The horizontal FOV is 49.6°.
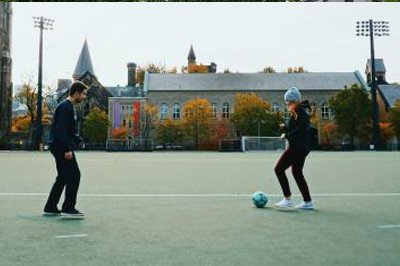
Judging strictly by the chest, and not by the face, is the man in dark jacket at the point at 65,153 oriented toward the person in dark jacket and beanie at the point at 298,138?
yes

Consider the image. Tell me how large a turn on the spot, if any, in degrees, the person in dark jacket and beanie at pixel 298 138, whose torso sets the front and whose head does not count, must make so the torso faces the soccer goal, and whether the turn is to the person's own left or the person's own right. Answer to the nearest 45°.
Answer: approximately 90° to the person's own right

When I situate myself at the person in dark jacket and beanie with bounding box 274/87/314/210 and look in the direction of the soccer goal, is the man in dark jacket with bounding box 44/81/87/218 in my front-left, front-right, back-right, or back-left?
back-left

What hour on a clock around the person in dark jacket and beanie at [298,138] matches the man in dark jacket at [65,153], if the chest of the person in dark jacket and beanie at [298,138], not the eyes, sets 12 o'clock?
the man in dark jacket at [65,153] is roughly at 11 o'clock from the person in dark jacket and beanie at [298,138].

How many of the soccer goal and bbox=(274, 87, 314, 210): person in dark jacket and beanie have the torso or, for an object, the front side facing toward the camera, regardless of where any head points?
1

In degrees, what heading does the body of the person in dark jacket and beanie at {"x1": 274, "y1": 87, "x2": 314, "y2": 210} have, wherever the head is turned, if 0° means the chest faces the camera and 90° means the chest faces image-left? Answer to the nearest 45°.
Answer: approximately 90°

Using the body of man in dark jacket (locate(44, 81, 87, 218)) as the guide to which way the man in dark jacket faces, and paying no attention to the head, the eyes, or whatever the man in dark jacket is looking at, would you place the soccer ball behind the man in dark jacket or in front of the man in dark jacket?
in front

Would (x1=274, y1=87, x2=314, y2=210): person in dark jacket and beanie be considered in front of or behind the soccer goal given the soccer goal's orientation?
in front

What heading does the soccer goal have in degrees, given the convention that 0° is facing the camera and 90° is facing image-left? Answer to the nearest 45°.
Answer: approximately 0°

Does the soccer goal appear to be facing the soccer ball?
yes

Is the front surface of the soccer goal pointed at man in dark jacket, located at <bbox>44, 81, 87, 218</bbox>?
yes

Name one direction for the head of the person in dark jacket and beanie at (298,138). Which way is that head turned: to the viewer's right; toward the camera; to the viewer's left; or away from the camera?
to the viewer's left

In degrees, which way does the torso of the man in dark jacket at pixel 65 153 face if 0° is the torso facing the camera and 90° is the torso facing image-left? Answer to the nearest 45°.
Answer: approximately 270°
